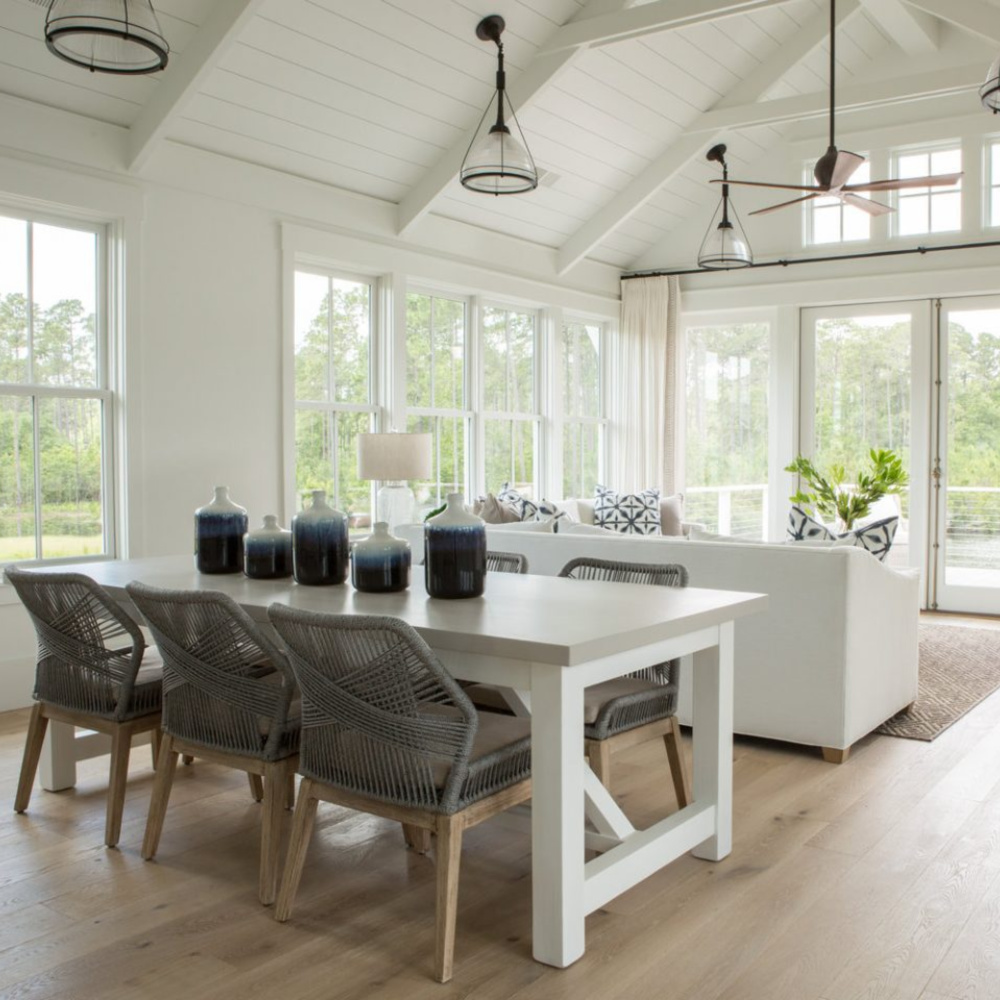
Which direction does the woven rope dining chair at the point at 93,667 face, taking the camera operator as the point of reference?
facing away from the viewer and to the right of the viewer

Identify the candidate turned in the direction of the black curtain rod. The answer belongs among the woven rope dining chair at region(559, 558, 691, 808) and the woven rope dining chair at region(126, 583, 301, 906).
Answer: the woven rope dining chair at region(126, 583, 301, 906)

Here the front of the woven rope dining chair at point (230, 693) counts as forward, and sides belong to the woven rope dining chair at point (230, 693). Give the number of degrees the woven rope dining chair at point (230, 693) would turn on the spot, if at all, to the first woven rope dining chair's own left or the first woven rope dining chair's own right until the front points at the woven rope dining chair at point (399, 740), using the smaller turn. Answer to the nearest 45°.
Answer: approximately 90° to the first woven rope dining chair's own right

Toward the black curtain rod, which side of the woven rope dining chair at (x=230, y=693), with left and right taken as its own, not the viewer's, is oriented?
front

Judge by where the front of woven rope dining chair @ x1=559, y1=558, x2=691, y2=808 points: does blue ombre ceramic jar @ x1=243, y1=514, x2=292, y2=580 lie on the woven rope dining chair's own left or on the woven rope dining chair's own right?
on the woven rope dining chair's own right

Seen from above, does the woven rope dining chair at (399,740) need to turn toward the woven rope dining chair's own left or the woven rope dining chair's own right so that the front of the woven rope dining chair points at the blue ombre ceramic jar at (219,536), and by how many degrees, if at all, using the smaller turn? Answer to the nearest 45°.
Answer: approximately 90° to the woven rope dining chair's own left

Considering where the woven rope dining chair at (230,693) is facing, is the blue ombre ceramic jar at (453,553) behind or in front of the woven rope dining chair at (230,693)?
in front

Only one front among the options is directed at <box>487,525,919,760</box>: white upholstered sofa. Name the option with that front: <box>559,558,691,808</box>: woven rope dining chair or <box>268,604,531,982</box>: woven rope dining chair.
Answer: <box>268,604,531,982</box>: woven rope dining chair
